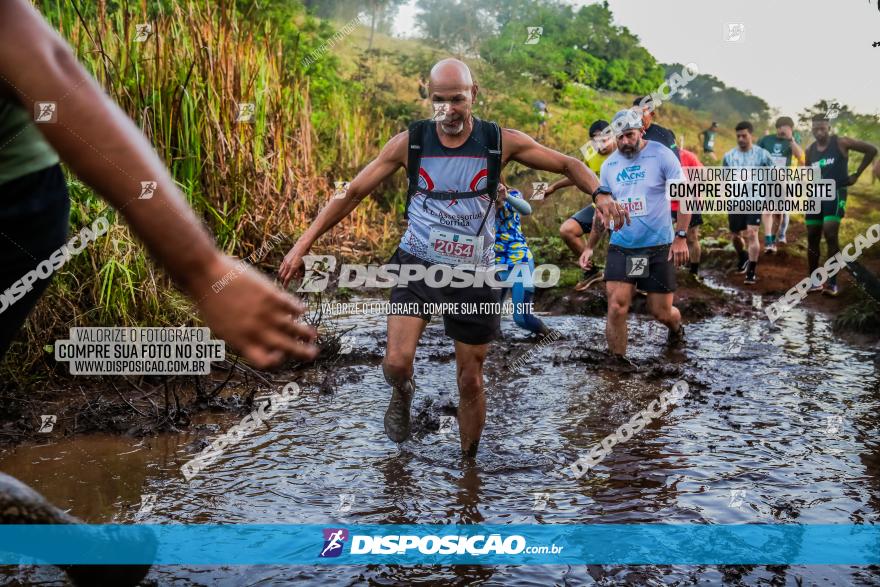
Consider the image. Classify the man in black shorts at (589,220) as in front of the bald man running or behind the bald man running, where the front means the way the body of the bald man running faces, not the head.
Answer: behind

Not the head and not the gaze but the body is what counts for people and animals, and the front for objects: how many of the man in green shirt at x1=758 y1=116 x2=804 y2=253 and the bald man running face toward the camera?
2

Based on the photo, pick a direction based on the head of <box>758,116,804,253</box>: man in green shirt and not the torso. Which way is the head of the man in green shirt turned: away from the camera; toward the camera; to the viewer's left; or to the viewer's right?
toward the camera

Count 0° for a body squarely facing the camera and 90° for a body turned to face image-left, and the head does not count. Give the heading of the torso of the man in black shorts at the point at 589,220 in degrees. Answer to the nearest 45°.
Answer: approximately 45°

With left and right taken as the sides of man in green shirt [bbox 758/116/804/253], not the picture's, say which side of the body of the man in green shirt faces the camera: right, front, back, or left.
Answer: front

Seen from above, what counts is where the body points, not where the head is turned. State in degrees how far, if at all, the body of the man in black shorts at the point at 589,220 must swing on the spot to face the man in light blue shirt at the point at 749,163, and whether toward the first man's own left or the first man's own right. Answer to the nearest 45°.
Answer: approximately 180°

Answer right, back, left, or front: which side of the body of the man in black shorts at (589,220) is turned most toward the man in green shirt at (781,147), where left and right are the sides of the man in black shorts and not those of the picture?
back

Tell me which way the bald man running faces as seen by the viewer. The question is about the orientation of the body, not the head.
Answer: toward the camera

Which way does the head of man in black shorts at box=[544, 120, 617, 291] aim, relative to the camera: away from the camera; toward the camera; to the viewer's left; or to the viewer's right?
toward the camera

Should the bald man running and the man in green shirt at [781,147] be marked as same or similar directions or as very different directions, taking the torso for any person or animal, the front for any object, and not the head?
same or similar directions

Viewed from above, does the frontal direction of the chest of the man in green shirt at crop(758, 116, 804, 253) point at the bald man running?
yes

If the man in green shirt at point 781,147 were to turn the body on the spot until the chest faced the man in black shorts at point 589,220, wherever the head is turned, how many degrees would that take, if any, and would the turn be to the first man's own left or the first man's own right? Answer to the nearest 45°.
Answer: approximately 45° to the first man's own right
